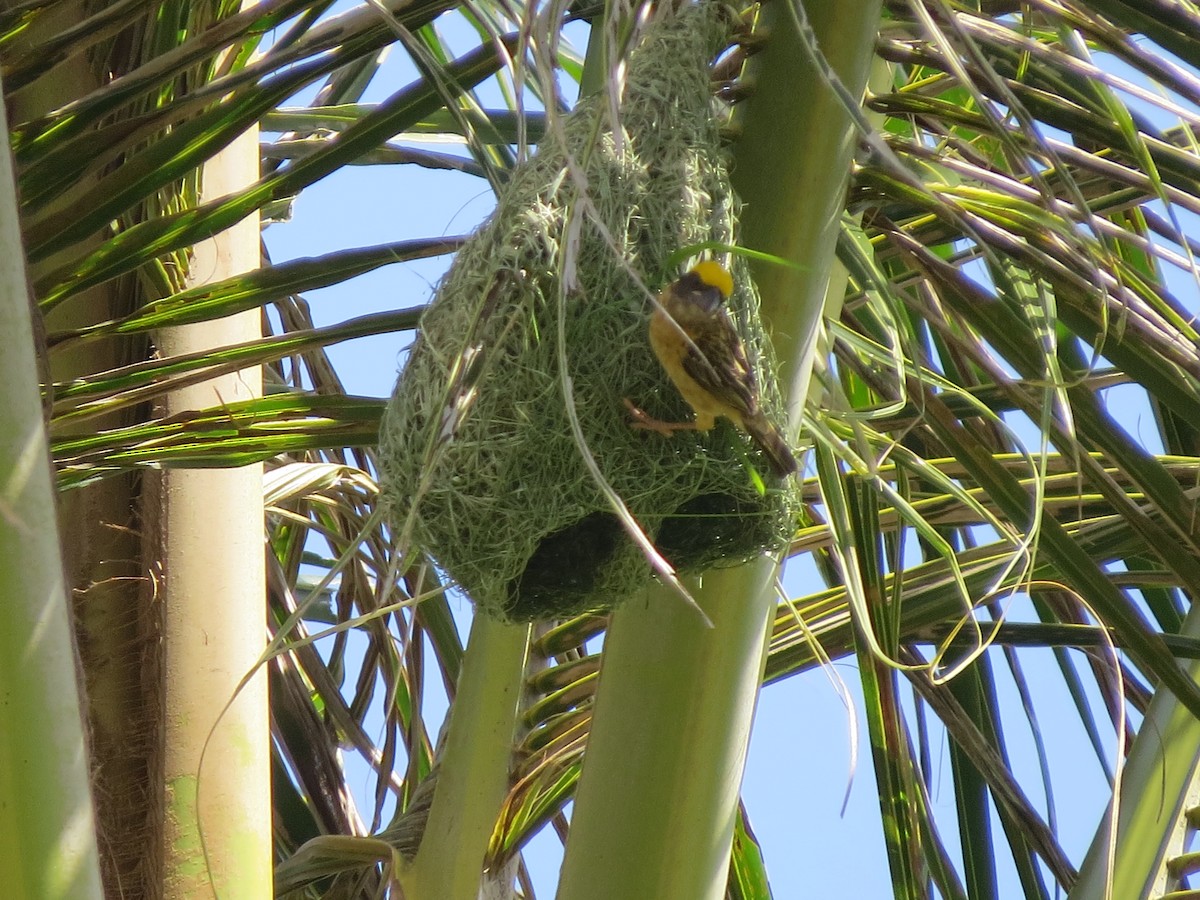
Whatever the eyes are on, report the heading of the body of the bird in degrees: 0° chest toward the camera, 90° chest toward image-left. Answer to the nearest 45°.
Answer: approximately 90°
